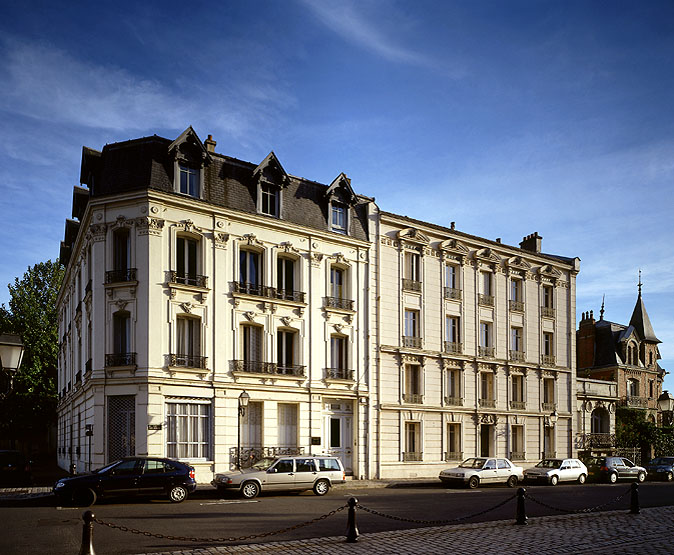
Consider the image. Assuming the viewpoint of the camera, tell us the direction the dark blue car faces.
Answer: facing to the left of the viewer

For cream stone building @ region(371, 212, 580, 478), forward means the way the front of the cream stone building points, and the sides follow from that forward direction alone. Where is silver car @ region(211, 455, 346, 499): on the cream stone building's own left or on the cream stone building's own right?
on the cream stone building's own right

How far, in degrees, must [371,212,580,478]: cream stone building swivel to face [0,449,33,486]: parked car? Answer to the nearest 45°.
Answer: approximately 90° to its right

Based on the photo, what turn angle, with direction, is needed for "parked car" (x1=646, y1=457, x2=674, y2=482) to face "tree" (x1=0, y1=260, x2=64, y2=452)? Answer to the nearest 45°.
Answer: approximately 45° to its right

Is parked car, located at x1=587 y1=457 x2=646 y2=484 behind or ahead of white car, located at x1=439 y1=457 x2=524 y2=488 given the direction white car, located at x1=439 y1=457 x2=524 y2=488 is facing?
behind

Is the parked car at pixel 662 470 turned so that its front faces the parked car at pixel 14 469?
yes

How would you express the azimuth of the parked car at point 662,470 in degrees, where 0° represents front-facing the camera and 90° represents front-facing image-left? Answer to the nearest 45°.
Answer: approximately 45°
